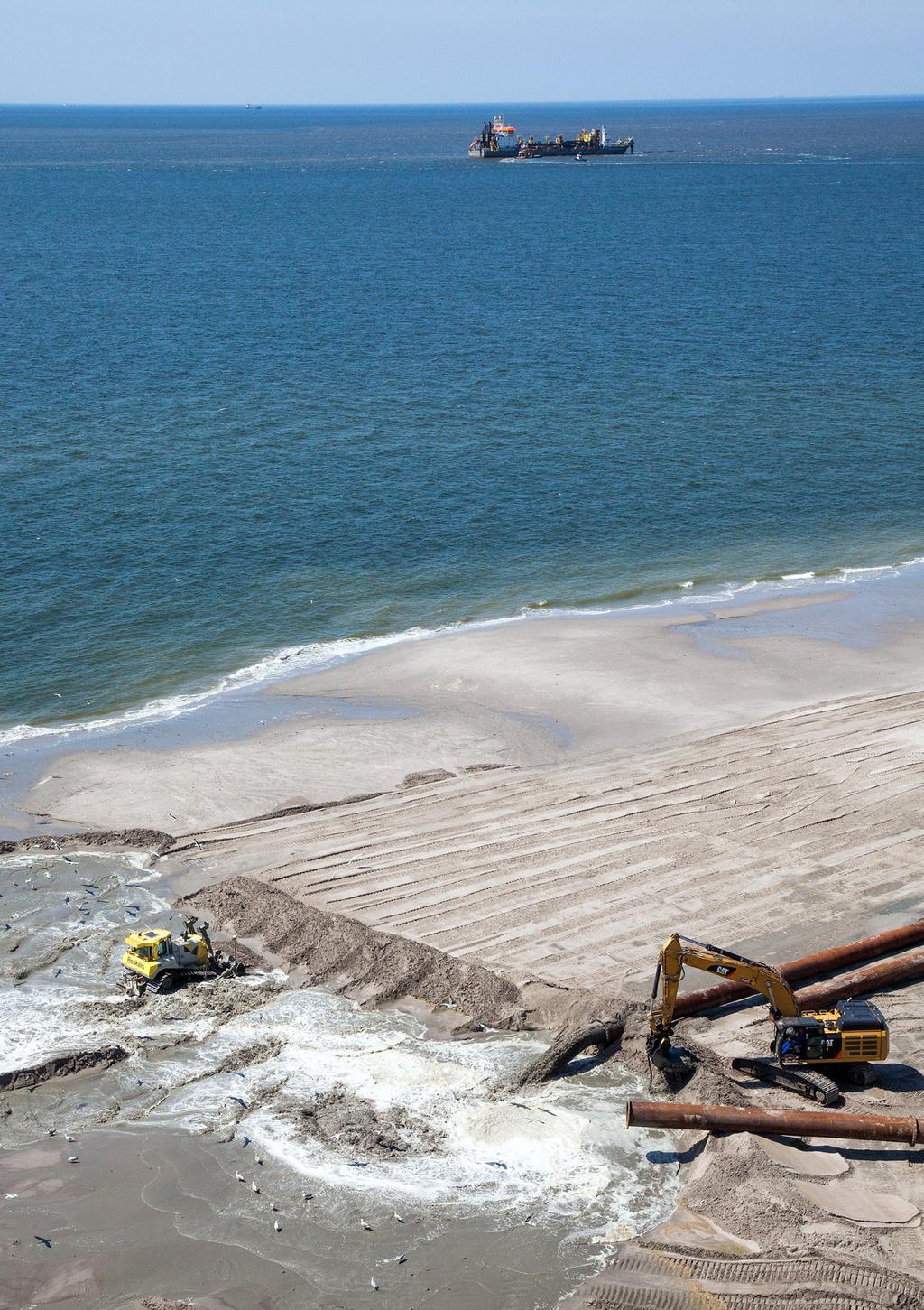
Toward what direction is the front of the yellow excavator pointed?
to the viewer's left

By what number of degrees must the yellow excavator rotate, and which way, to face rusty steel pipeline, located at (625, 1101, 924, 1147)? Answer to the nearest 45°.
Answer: approximately 90° to its left

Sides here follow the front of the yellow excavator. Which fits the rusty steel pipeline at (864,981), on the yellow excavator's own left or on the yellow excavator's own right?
on the yellow excavator's own right

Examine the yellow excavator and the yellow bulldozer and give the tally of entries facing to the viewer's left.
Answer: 1

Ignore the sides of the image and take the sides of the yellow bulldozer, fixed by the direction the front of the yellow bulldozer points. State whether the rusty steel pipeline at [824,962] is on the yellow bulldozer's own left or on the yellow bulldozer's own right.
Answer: on the yellow bulldozer's own right

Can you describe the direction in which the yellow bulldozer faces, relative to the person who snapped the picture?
facing away from the viewer and to the right of the viewer

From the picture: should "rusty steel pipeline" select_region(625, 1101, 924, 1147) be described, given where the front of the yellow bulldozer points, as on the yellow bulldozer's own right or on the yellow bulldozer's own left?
on the yellow bulldozer's own right

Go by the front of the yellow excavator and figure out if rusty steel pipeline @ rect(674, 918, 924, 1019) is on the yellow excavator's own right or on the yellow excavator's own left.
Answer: on the yellow excavator's own right
